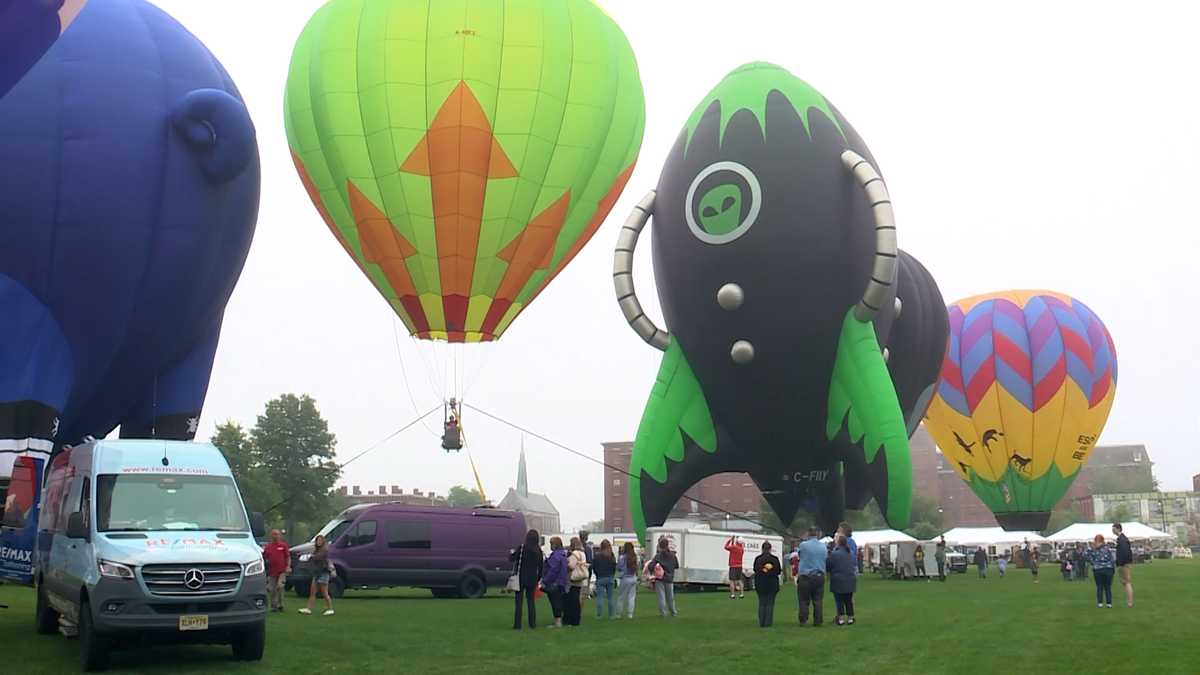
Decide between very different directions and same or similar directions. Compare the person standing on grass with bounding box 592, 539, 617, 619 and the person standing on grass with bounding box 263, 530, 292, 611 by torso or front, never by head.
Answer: very different directions

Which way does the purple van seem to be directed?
to the viewer's left

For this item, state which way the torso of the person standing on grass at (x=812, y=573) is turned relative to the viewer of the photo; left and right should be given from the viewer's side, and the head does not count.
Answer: facing away from the viewer

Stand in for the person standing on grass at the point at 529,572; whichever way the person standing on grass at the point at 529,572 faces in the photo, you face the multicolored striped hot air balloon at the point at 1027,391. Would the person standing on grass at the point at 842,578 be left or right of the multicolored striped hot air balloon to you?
right

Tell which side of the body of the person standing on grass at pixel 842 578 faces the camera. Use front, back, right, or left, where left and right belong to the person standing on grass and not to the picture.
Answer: back

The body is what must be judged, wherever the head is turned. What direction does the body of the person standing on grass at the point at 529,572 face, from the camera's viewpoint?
away from the camera

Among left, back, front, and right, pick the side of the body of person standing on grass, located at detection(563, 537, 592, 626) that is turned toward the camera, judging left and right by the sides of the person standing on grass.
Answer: back

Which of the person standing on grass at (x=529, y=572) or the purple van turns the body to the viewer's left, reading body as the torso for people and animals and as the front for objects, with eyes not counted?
the purple van

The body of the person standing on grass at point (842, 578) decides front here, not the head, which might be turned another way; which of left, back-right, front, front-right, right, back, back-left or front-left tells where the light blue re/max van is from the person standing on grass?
back-left

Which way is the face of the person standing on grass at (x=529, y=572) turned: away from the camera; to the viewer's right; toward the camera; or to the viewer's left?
away from the camera

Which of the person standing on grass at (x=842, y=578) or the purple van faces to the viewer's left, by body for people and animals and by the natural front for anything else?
the purple van
